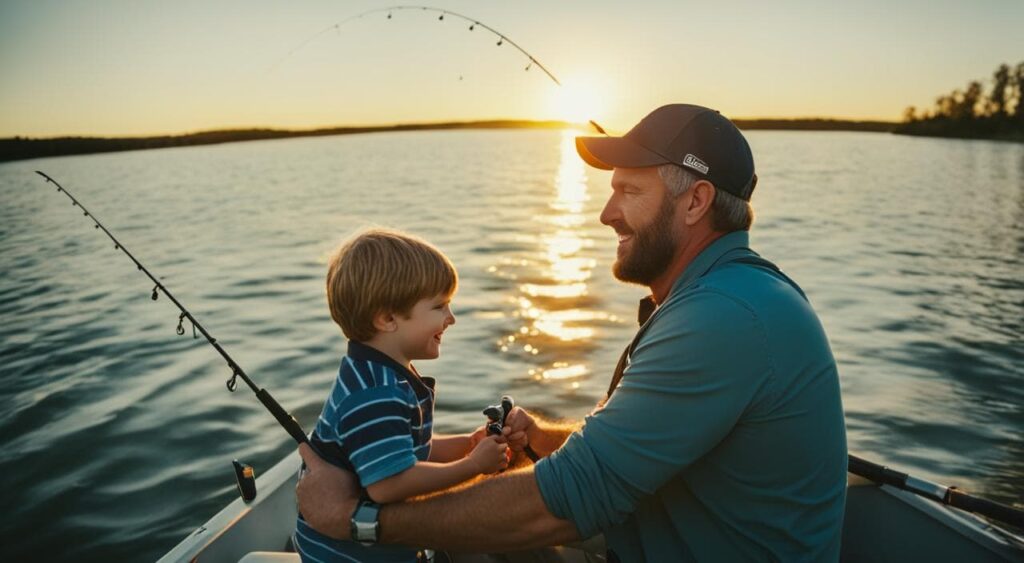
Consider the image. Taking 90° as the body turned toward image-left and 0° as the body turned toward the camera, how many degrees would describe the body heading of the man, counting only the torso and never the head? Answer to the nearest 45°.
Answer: approximately 90°

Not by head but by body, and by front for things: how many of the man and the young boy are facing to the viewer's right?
1

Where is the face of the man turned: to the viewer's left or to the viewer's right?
to the viewer's left

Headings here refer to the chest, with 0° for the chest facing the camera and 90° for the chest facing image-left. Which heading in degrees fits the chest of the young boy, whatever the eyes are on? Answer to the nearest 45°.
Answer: approximately 270°

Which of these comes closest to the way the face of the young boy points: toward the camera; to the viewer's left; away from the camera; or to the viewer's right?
to the viewer's right

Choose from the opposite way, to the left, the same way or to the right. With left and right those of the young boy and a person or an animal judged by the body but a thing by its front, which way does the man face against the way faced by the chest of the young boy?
the opposite way
